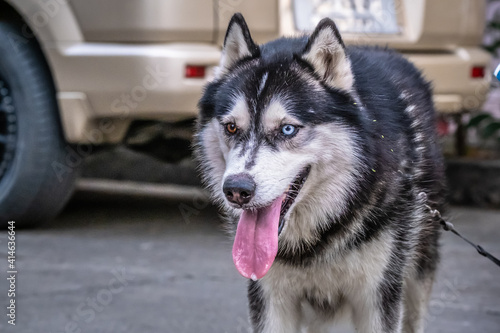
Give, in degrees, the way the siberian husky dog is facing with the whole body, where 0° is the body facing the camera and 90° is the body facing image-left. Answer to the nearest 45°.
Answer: approximately 45°

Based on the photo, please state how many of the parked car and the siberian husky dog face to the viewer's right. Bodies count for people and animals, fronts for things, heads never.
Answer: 0

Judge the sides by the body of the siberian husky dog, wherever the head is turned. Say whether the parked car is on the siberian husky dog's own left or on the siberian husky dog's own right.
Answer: on the siberian husky dog's own right

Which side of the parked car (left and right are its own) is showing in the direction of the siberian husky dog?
back

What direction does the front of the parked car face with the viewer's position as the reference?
facing away from the viewer and to the left of the viewer
